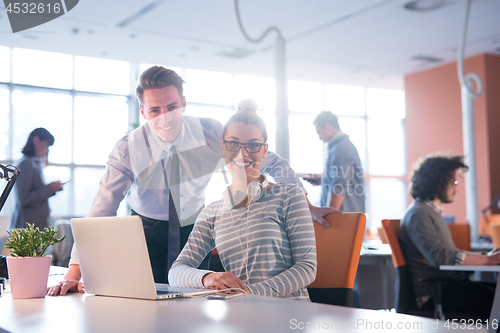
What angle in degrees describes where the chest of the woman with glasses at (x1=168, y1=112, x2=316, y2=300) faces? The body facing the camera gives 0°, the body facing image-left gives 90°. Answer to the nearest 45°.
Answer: approximately 0°

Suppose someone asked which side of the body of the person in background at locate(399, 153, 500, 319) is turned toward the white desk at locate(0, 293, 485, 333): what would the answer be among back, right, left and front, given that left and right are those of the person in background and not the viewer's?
right

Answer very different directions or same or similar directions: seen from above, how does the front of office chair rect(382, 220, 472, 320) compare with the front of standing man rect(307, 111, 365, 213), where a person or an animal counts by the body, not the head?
very different directions

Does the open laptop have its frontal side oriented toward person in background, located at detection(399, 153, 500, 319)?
yes

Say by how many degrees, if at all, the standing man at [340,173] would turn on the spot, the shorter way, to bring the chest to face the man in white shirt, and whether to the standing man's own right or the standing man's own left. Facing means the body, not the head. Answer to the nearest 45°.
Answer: approximately 90° to the standing man's own left

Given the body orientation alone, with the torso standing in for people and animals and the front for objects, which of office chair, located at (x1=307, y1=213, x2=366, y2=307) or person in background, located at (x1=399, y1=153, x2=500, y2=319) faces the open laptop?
the office chair

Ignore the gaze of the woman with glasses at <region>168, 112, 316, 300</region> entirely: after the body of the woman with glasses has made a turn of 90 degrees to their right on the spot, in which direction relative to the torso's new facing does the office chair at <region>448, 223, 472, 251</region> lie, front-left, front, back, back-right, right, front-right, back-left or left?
back-right

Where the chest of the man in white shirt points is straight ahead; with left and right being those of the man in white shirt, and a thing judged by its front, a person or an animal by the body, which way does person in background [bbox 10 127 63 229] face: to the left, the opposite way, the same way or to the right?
to the left

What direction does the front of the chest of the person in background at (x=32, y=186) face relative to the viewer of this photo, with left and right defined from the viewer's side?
facing to the right of the viewer

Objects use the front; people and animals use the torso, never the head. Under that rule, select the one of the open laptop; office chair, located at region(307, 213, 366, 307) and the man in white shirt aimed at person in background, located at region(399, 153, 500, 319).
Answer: the open laptop
